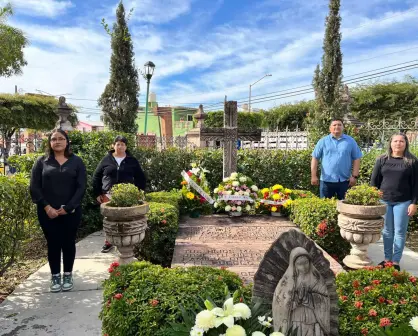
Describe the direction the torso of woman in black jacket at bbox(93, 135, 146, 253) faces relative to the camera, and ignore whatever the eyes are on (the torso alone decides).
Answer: toward the camera

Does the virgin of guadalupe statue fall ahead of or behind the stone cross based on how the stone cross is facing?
ahead

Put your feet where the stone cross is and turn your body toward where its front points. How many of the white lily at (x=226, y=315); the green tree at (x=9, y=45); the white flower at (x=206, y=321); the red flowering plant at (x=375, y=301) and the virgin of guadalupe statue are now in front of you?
4

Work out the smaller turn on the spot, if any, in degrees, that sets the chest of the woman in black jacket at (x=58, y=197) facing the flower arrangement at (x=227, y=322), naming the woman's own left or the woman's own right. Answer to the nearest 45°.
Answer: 0° — they already face it

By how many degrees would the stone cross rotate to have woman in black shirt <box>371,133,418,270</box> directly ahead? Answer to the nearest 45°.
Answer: approximately 45° to its left

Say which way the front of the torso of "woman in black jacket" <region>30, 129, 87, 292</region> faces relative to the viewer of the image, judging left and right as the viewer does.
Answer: facing the viewer

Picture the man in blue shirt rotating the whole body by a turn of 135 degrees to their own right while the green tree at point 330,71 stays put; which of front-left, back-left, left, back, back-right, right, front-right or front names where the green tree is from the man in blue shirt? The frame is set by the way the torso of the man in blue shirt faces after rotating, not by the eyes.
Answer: front-right

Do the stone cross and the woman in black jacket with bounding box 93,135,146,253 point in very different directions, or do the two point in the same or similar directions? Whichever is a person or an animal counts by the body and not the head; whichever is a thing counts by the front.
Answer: same or similar directions

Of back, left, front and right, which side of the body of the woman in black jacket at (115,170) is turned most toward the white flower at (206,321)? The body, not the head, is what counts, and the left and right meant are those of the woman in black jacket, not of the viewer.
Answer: front

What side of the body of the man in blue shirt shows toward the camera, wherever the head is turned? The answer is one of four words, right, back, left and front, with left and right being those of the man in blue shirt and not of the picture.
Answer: front

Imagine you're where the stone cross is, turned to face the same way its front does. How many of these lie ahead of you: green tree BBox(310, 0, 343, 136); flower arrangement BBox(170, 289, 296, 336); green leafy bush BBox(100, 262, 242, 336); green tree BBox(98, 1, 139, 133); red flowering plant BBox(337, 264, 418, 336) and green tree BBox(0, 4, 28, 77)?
3

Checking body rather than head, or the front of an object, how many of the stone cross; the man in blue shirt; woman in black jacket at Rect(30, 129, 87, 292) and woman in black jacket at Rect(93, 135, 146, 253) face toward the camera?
4

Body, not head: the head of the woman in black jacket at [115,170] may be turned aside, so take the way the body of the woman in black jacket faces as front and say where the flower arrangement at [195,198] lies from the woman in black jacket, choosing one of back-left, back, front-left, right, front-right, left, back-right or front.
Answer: back-left

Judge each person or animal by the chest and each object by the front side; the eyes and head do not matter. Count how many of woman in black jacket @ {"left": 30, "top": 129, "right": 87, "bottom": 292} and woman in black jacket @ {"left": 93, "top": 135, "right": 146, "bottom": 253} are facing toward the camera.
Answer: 2

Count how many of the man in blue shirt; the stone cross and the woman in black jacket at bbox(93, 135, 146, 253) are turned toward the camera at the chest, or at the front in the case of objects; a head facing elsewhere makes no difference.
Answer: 3

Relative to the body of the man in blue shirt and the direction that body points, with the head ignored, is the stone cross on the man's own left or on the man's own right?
on the man's own right
